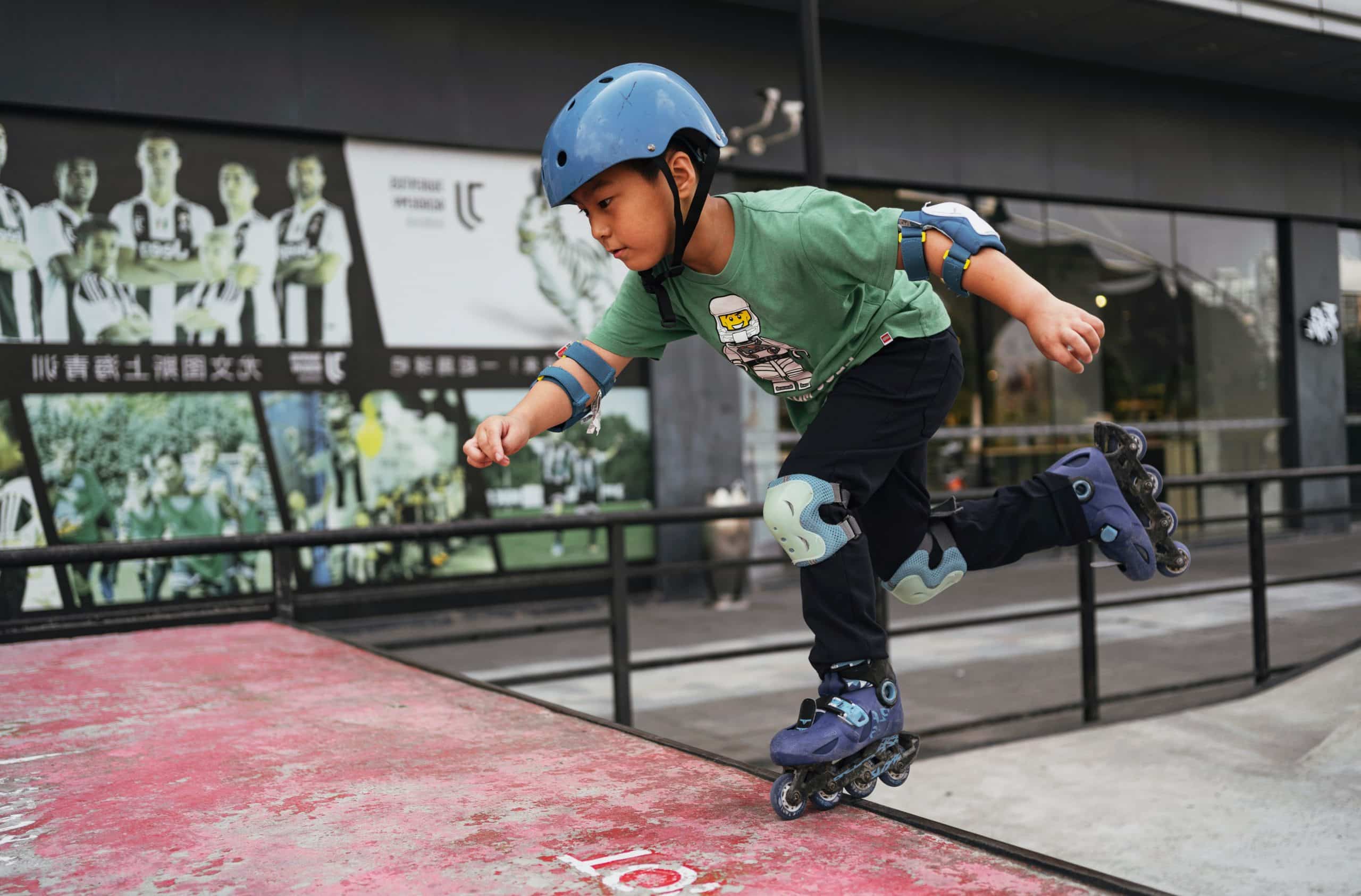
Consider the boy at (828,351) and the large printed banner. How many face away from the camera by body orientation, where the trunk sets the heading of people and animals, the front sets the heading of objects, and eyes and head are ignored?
0

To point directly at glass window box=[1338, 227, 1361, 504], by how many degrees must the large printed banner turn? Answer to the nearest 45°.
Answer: approximately 45° to its left

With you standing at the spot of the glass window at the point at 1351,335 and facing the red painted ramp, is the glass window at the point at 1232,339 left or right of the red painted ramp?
right

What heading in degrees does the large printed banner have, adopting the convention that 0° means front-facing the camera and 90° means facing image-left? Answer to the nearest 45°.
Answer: approximately 315°

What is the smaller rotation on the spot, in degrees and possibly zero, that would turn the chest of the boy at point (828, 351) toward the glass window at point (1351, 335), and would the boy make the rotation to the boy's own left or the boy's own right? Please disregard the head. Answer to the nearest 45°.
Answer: approximately 180°

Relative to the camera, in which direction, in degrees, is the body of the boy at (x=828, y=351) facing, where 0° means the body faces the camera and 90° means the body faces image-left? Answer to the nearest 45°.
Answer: approximately 45°

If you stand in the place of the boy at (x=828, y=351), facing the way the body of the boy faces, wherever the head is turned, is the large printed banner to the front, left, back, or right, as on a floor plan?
right

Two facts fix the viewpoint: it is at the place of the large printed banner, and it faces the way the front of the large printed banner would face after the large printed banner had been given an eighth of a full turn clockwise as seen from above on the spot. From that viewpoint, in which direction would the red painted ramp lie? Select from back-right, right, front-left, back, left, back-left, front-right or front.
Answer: front
